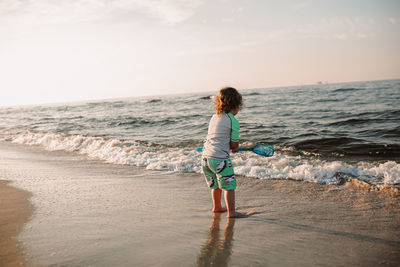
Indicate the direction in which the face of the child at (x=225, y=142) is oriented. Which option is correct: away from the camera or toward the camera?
away from the camera

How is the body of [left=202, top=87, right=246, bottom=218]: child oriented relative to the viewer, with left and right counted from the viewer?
facing away from the viewer and to the right of the viewer
